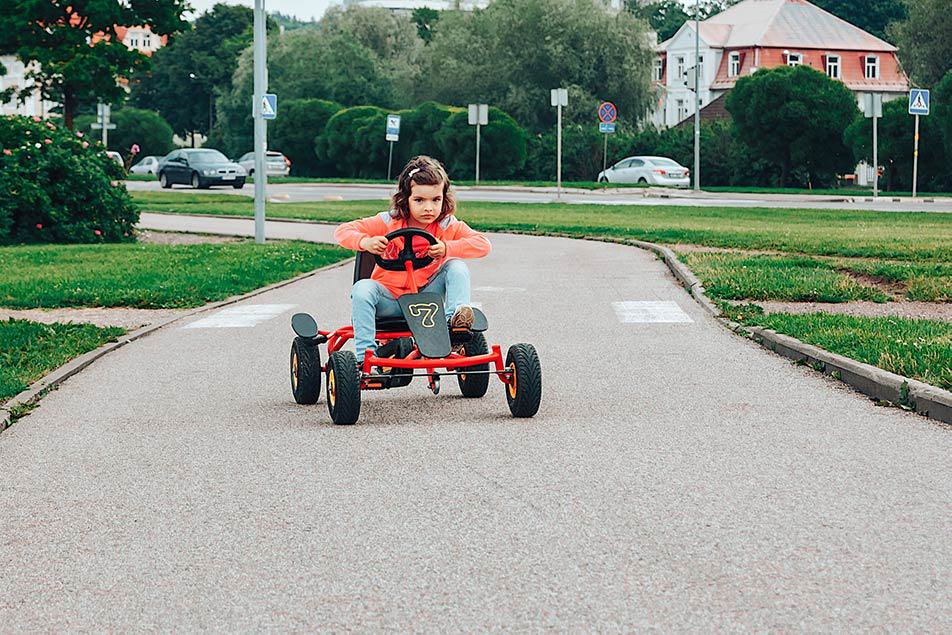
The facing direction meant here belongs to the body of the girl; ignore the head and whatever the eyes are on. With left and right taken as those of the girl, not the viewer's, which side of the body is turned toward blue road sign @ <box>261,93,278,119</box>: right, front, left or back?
back

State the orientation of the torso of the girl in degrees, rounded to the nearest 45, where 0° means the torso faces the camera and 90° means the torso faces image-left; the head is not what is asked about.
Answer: approximately 0°

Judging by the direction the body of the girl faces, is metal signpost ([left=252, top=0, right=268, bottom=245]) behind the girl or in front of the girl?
behind

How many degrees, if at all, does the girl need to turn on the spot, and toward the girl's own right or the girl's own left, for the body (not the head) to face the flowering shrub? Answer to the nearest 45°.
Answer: approximately 180°

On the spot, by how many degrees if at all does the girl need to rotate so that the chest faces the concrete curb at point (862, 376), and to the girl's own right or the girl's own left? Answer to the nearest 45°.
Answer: approximately 90° to the girl's own left
